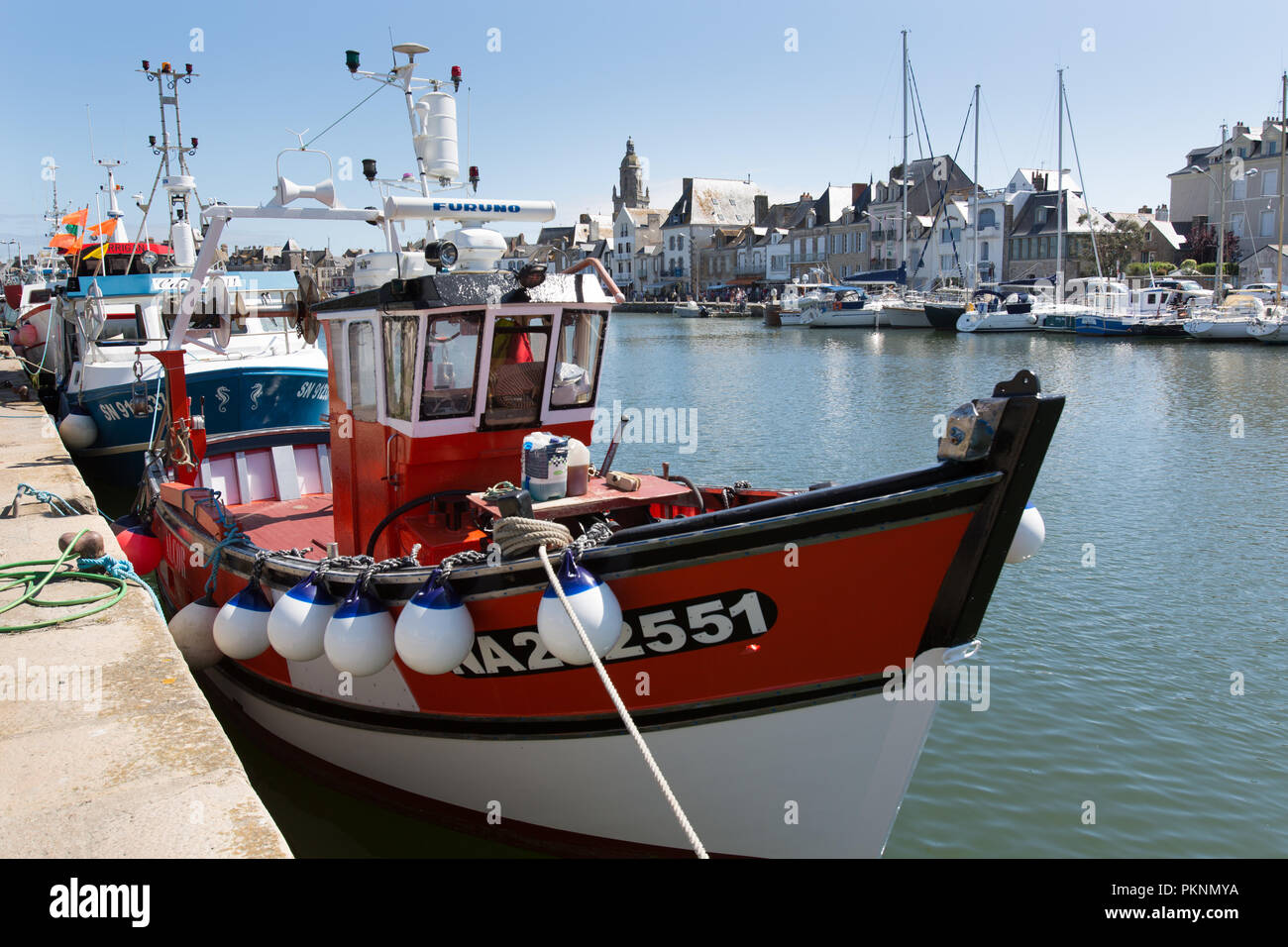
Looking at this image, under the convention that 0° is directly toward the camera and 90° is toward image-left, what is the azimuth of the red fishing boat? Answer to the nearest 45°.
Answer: approximately 315°

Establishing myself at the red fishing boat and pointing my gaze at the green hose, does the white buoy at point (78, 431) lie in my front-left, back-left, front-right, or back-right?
front-right

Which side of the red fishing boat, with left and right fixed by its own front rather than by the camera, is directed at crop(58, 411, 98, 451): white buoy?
back

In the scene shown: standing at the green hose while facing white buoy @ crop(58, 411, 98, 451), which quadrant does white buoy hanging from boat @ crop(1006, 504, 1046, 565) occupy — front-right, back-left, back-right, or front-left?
back-right

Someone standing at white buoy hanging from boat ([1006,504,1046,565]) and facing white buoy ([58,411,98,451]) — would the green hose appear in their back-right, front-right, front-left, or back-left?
front-left

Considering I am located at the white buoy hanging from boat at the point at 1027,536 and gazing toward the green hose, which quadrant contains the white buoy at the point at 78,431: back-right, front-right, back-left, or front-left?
front-right
